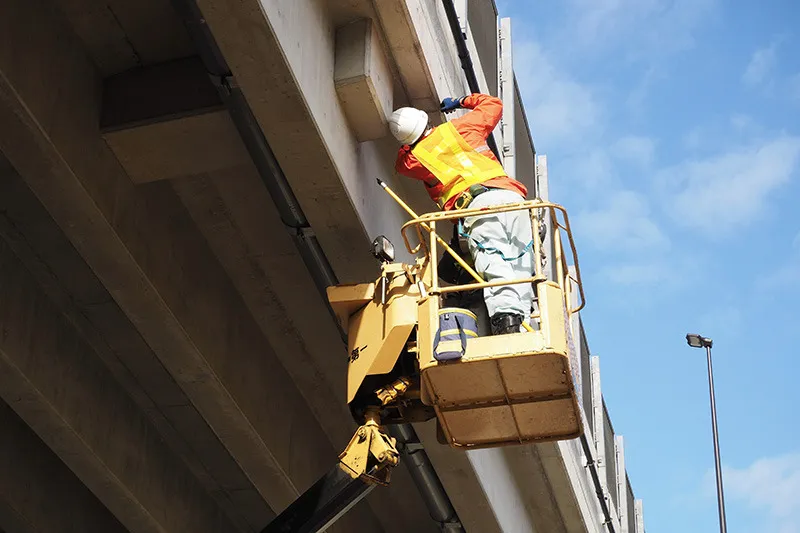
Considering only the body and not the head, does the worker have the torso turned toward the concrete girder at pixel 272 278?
yes

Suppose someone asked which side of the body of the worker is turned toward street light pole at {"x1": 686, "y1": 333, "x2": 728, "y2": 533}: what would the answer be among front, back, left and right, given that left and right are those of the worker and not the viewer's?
right

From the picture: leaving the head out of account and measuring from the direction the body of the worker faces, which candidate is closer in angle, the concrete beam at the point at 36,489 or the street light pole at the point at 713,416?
the concrete beam

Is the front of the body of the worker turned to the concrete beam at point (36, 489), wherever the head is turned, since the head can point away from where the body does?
yes

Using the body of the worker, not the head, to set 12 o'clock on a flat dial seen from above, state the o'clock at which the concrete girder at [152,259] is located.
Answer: The concrete girder is roughly at 11 o'clock from the worker.

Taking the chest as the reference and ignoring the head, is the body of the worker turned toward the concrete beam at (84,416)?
yes

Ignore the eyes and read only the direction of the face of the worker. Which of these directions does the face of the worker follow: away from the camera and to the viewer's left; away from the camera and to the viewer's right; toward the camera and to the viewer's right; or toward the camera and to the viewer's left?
away from the camera and to the viewer's left

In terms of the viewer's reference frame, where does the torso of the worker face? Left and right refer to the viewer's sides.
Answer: facing away from the viewer and to the left of the viewer
